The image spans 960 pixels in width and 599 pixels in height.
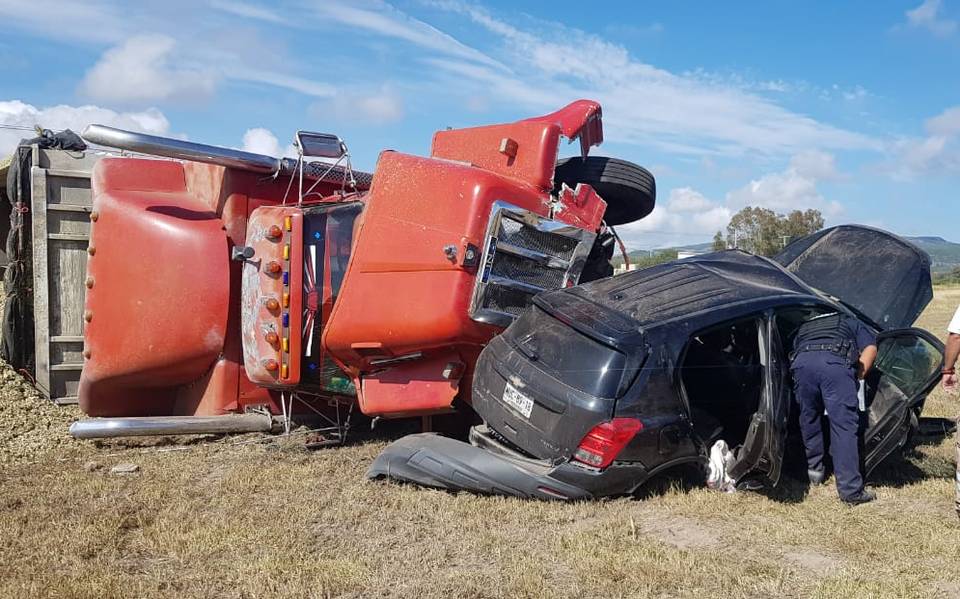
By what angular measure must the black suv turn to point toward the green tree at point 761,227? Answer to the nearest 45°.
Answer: approximately 45° to its left

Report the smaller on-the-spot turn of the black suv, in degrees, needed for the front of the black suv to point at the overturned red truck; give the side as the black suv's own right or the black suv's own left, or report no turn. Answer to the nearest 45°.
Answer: approximately 135° to the black suv's own left

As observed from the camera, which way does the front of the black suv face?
facing away from the viewer and to the right of the viewer

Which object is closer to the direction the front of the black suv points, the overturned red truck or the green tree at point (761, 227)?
the green tree
